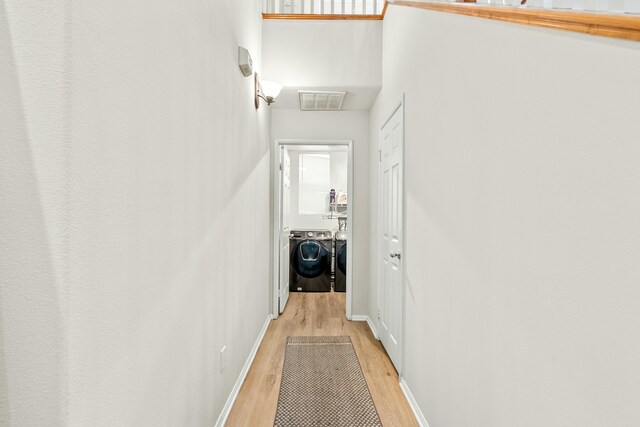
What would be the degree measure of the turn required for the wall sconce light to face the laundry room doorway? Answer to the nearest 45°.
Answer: approximately 90° to its left

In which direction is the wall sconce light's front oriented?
to the viewer's right

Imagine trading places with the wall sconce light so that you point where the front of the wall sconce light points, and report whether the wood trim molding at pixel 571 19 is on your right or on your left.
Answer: on your right
